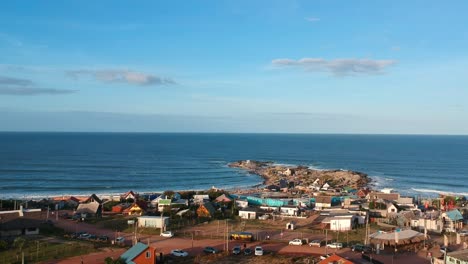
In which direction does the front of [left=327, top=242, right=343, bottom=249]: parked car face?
to the viewer's left

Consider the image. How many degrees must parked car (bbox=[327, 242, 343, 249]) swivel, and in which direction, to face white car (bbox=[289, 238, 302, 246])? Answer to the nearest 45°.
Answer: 0° — it already faces it

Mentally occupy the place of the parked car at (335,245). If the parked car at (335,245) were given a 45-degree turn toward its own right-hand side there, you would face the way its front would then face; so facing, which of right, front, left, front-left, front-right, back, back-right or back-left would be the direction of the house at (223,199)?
front

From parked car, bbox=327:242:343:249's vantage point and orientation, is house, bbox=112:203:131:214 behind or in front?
in front

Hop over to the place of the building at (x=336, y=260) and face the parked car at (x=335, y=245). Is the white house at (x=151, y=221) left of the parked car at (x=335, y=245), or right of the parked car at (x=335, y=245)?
left

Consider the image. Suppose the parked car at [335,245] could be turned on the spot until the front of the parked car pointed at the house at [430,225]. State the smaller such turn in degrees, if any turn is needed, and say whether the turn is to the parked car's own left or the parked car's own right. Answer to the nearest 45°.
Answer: approximately 135° to the parked car's own right

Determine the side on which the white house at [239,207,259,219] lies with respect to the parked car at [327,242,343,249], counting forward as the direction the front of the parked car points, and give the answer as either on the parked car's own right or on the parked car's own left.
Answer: on the parked car's own right

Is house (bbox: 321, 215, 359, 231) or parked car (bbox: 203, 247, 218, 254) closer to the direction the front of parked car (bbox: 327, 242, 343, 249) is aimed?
the parked car

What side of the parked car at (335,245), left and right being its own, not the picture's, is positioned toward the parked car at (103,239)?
front

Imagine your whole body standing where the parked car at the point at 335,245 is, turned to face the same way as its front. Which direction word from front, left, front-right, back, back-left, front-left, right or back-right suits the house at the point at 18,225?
front

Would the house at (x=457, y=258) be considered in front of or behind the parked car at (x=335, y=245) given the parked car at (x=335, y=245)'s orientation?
behind

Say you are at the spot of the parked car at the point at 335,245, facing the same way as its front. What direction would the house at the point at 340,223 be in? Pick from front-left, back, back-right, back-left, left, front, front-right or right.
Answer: right

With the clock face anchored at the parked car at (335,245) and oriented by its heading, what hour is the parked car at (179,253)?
the parked car at (179,253) is roughly at 11 o'clock from the parked car at (335,245).

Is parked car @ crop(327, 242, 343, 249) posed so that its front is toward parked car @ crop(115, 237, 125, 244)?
yes

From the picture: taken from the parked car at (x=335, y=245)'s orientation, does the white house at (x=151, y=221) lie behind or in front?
in front
